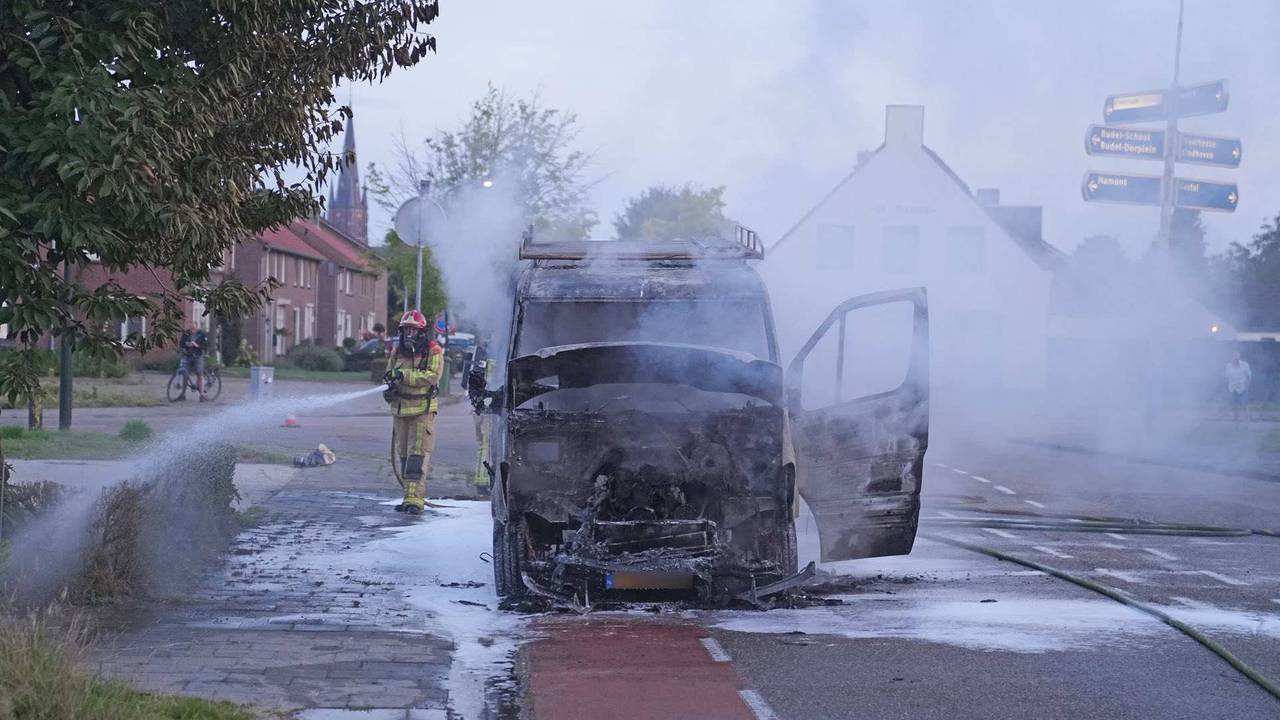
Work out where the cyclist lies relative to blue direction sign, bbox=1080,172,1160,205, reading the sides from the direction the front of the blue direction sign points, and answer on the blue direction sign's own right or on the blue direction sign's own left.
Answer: on the blue direction sign's own right

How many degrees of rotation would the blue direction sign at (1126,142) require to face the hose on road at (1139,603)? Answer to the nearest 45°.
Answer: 0° — it already faces it

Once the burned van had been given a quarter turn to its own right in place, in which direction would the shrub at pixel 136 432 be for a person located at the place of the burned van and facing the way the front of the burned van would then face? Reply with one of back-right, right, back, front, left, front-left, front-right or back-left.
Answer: front-right

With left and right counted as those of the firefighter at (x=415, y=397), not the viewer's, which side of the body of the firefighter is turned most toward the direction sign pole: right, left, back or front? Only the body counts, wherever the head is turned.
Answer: back

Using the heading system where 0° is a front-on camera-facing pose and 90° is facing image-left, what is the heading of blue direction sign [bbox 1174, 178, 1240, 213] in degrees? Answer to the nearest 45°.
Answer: approximately 0°
